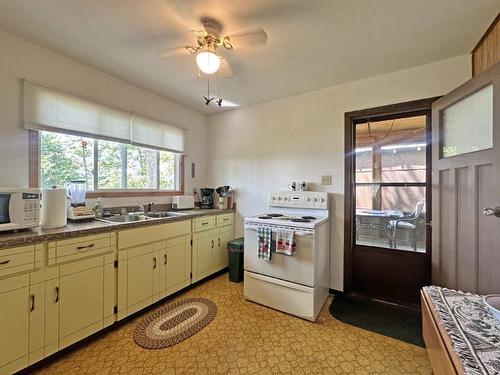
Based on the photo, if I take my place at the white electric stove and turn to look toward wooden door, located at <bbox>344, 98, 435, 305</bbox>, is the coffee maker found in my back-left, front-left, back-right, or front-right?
back-left

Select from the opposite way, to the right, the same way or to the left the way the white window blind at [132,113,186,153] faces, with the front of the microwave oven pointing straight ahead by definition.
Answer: the same way

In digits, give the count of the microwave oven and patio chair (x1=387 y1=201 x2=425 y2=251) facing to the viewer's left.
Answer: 1

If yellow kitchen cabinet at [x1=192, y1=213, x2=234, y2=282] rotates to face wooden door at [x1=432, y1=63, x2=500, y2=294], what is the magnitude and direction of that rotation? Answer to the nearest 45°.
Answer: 0° — it already faces it

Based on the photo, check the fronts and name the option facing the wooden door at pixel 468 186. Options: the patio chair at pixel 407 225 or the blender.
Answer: the blender

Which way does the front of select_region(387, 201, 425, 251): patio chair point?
to the viewer's left

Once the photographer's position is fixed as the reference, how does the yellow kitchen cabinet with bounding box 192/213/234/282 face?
facing the viewer and to the right of the viewer

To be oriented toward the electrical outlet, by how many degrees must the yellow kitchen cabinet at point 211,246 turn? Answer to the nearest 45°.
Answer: approximately 45° to its left

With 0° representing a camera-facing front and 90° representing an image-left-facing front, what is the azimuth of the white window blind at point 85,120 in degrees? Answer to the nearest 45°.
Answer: approximately 315°

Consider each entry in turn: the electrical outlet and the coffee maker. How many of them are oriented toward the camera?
2

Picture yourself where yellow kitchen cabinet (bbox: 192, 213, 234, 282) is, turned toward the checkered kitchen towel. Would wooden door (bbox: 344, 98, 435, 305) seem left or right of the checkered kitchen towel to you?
left

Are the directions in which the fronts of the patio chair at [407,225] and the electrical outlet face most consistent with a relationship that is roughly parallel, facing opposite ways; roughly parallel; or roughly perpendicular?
roughly perpendicular

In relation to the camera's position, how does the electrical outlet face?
facing the viewer

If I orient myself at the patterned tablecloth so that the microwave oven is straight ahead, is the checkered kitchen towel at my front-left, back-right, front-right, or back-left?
front-right

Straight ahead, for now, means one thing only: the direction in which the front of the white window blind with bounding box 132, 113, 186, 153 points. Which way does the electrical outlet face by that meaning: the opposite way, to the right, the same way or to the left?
to the right

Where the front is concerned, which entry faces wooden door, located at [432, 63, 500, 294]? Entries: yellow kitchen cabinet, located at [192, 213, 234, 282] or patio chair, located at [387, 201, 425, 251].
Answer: the yellow kitchen cabinet

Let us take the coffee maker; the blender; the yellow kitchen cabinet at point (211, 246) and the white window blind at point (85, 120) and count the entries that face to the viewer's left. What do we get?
0

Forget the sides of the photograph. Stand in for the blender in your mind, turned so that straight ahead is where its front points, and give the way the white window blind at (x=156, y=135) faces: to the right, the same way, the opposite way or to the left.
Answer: the same way

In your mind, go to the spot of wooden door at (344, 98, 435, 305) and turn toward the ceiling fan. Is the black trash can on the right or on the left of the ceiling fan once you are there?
right
